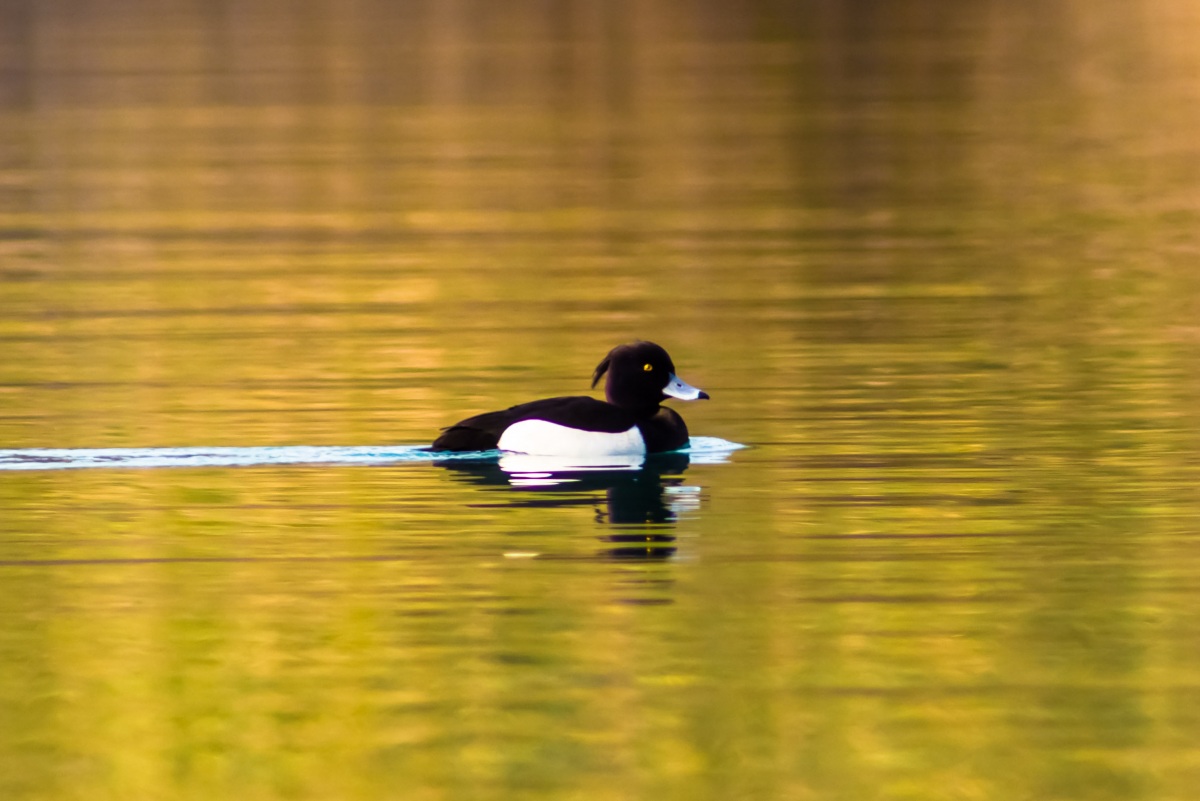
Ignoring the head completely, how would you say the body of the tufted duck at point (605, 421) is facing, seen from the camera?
to the viewer's right
